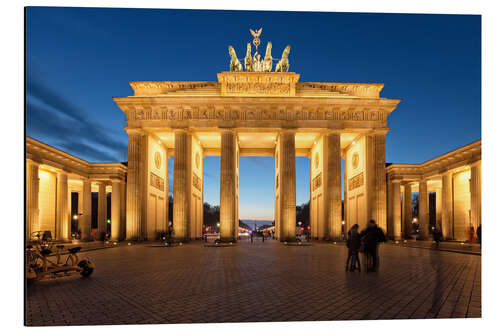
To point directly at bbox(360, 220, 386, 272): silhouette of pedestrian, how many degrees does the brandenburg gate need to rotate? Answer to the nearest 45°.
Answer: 0° — it already faces them

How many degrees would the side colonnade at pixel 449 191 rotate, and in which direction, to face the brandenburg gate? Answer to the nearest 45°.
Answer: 0° — it already faces it

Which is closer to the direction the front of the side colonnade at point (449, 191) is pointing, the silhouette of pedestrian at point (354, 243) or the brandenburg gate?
the brandenburg gate

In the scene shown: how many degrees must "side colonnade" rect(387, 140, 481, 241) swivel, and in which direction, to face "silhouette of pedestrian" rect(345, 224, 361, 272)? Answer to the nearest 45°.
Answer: approximately 45° to its left

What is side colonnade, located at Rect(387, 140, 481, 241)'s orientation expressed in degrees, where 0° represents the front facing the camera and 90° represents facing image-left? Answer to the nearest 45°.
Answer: approximately 45°

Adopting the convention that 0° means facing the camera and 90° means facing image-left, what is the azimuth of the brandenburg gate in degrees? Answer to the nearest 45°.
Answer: approximately 0°
